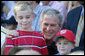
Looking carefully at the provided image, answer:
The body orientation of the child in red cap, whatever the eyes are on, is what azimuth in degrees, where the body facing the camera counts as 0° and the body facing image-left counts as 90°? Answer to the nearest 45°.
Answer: approximately 45°

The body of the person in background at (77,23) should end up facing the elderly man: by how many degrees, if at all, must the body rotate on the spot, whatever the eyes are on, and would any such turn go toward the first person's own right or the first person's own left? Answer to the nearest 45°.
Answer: approximately 45° to the first person's own right

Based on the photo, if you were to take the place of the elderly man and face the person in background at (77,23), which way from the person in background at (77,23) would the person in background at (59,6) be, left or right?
left

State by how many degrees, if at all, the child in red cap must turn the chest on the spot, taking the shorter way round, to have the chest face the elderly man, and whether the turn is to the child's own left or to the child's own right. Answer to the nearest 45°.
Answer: approximately 90° to the child's own right

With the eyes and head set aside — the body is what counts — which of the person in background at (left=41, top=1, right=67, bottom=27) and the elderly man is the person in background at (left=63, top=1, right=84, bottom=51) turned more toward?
the elderly man

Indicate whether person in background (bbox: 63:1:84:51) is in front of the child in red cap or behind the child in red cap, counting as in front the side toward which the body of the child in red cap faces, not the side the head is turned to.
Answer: behind

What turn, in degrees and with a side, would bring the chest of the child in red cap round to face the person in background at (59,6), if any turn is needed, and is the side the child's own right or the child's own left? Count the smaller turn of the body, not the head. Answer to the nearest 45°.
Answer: approximately 135° to the child's own right

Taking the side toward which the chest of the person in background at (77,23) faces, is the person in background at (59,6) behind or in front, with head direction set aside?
behind

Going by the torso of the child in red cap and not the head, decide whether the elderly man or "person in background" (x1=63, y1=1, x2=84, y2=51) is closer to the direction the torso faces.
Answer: the elderly man
